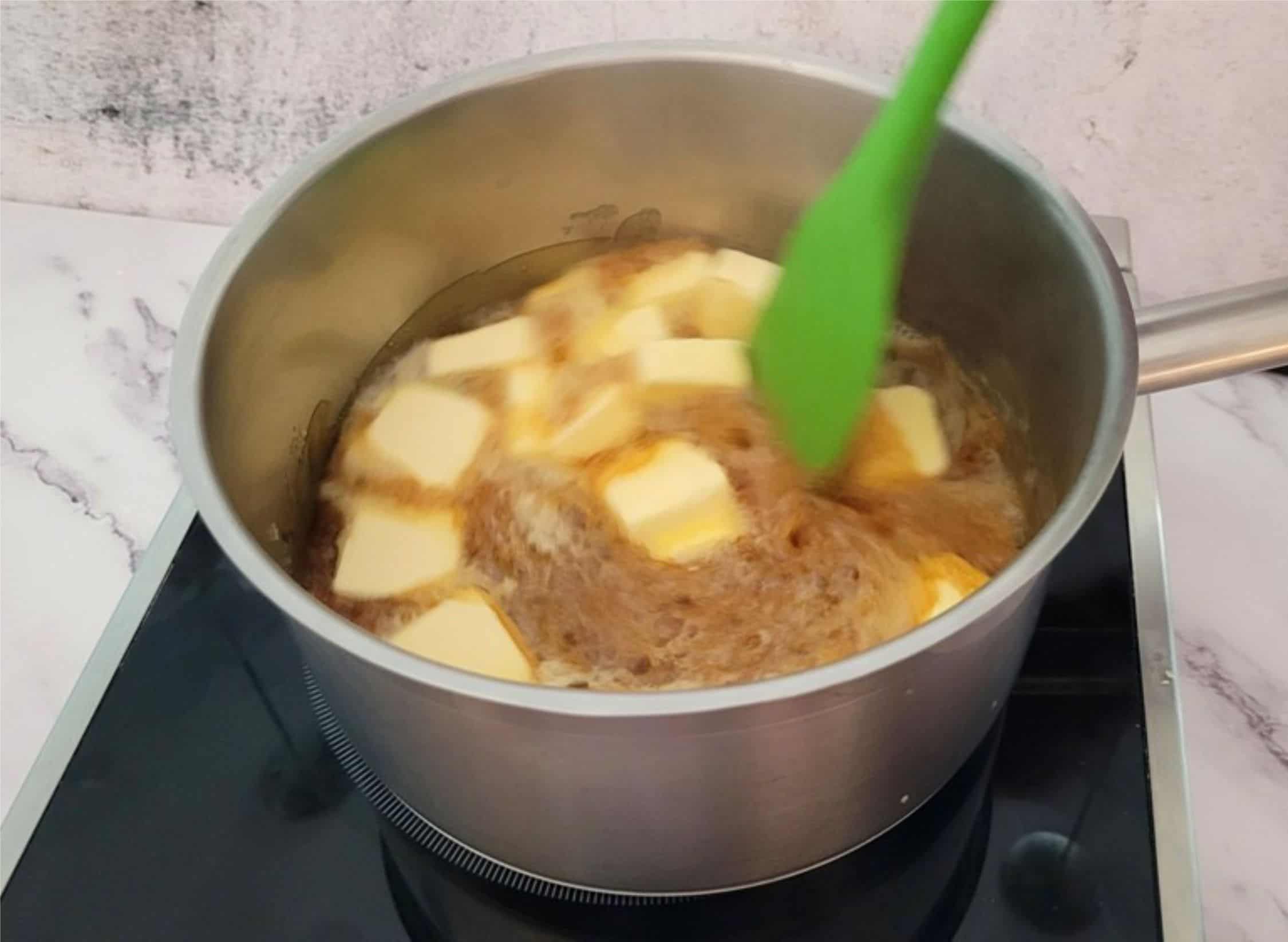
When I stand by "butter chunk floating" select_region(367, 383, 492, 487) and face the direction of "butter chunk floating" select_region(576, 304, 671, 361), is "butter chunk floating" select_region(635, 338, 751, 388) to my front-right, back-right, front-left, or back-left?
front-right

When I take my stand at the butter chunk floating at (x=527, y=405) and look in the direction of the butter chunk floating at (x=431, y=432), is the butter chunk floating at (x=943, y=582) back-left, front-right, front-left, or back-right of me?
back-left

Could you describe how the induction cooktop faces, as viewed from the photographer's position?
facing the viewer
